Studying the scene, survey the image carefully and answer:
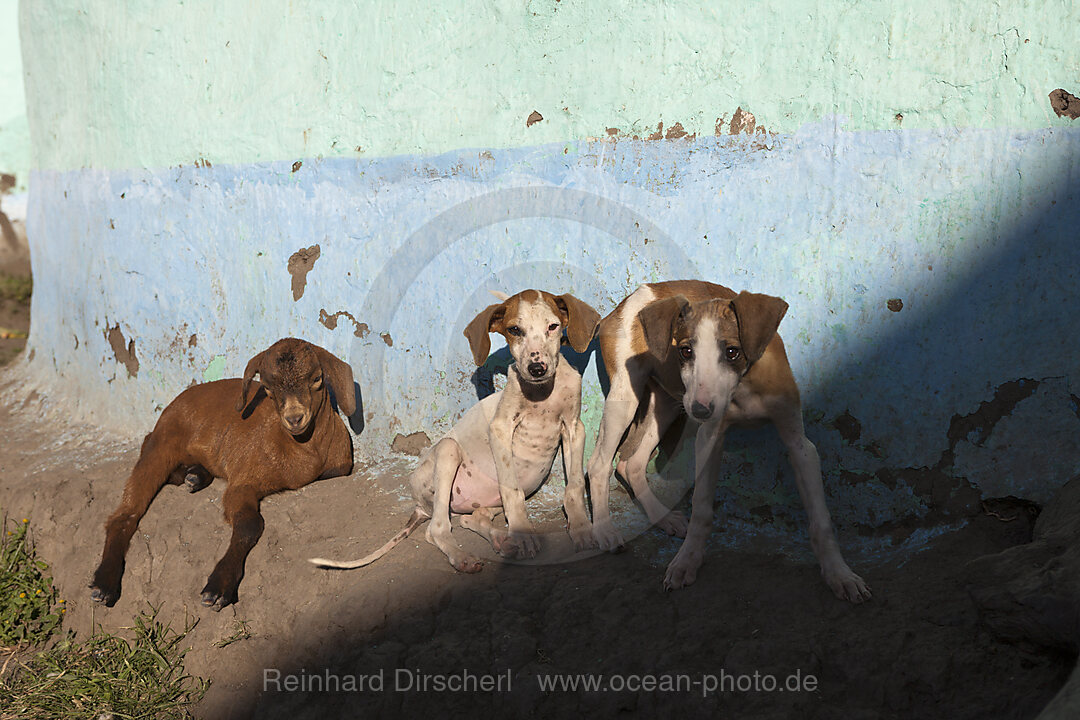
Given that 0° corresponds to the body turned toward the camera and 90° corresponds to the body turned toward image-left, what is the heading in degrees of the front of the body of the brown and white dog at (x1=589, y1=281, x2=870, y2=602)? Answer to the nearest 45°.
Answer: approximately 315°

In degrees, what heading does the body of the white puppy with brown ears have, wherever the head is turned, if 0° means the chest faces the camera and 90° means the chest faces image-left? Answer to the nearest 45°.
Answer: approximately 315°

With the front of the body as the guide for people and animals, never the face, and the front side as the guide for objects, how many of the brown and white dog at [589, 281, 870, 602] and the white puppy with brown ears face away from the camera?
0

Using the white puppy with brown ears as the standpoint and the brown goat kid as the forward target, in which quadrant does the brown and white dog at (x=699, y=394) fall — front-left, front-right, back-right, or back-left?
back-left
